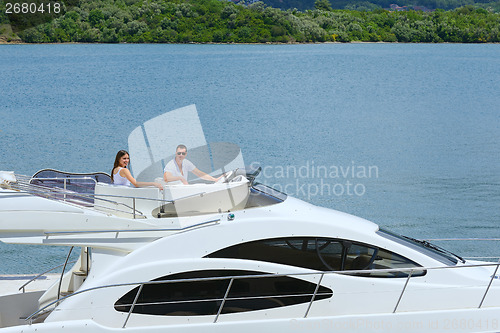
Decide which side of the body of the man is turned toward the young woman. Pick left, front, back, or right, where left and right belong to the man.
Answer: right

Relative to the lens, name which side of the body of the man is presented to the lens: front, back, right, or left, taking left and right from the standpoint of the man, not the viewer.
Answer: front

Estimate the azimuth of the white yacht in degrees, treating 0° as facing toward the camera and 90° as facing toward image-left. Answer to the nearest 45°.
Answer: approximately 270°
